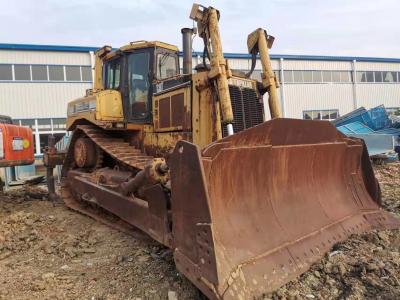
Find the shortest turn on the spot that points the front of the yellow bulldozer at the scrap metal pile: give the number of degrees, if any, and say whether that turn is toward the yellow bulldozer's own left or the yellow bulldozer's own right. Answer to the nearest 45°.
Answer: approximately 90° to the yellow bulldozer's own left

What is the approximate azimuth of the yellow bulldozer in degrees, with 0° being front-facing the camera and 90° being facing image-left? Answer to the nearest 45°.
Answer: approximately 315°

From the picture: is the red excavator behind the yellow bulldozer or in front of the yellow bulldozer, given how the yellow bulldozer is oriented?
behind

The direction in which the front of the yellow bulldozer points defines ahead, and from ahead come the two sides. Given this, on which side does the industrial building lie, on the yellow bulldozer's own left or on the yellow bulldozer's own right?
on the yellow bulldozer's own left
